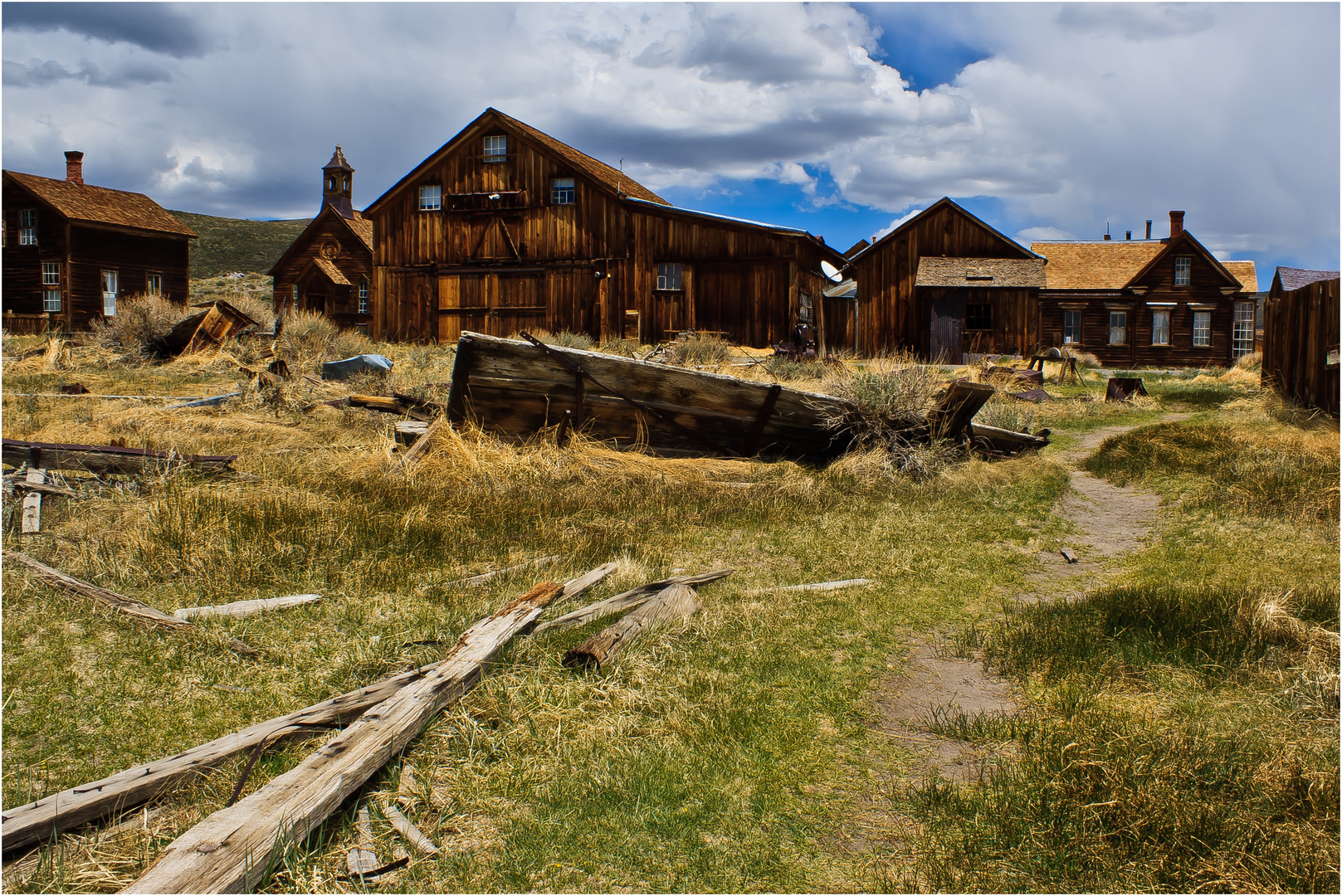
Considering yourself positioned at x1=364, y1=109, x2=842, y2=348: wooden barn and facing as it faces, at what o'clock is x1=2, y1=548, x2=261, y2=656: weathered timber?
The weathered timber is roughly at 12 o'clock from the wooden barn.

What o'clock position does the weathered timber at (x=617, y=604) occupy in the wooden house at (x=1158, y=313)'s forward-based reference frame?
The weathered timber is roughly at 12 o'clock from the wooden house.

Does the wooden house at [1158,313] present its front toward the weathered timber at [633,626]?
yes

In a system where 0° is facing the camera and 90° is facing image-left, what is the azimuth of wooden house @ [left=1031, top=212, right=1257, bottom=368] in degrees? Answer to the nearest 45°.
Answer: approximately 0°

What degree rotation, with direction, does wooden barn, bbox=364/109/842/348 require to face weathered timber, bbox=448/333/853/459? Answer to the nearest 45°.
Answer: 0° — it already faces it

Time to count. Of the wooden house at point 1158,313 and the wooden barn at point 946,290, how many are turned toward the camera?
2

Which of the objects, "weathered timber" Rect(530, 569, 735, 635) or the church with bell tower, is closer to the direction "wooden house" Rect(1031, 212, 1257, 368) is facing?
the weathered timber

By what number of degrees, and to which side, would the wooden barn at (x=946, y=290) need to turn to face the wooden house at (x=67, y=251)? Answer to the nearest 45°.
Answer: approximately 90° to its right

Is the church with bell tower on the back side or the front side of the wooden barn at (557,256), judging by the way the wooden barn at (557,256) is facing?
on the back side

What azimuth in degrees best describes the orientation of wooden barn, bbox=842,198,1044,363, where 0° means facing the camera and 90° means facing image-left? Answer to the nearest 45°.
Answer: approximately 0°

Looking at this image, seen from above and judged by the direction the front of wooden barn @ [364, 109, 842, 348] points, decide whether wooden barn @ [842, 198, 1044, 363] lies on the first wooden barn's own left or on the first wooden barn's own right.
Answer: on the first wooden barn's own left

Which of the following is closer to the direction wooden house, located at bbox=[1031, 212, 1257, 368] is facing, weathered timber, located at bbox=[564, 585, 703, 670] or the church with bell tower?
the weathered timber
